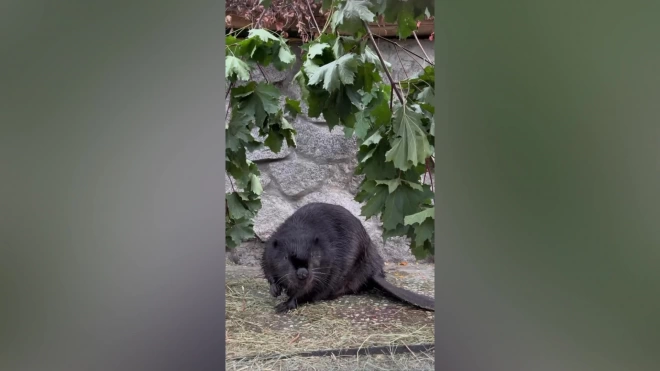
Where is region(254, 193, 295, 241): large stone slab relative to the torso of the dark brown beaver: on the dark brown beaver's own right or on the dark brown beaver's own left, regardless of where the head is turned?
on the dark brown beaver's own right

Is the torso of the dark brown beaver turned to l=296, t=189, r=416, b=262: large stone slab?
no

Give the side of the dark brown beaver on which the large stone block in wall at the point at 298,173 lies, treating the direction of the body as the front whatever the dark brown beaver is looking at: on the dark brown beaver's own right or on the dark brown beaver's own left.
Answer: on the dark brown beaver's own right

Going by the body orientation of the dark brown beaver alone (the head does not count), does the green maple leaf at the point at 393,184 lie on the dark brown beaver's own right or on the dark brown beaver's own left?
on the dark brown beaver's own left

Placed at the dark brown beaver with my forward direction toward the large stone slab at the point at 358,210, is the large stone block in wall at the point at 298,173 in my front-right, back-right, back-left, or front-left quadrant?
front-left

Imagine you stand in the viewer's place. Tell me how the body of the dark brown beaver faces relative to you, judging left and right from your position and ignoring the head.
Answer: facing the viewer and to the left of the viewer

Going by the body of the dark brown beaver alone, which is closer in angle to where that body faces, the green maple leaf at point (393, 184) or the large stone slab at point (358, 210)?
the green maple leaf

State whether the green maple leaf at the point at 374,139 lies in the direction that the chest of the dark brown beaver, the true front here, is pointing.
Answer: no
